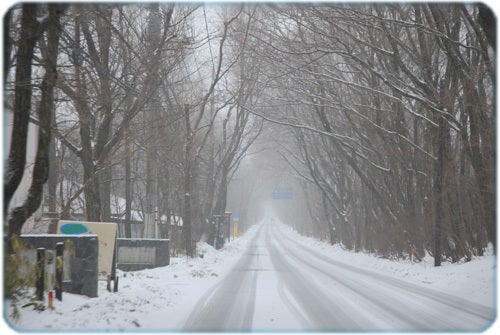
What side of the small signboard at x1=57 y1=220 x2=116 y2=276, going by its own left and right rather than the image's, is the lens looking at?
front
